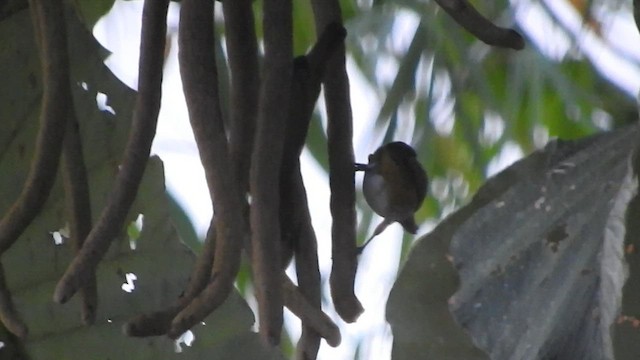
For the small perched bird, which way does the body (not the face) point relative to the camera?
to the viewer's left
